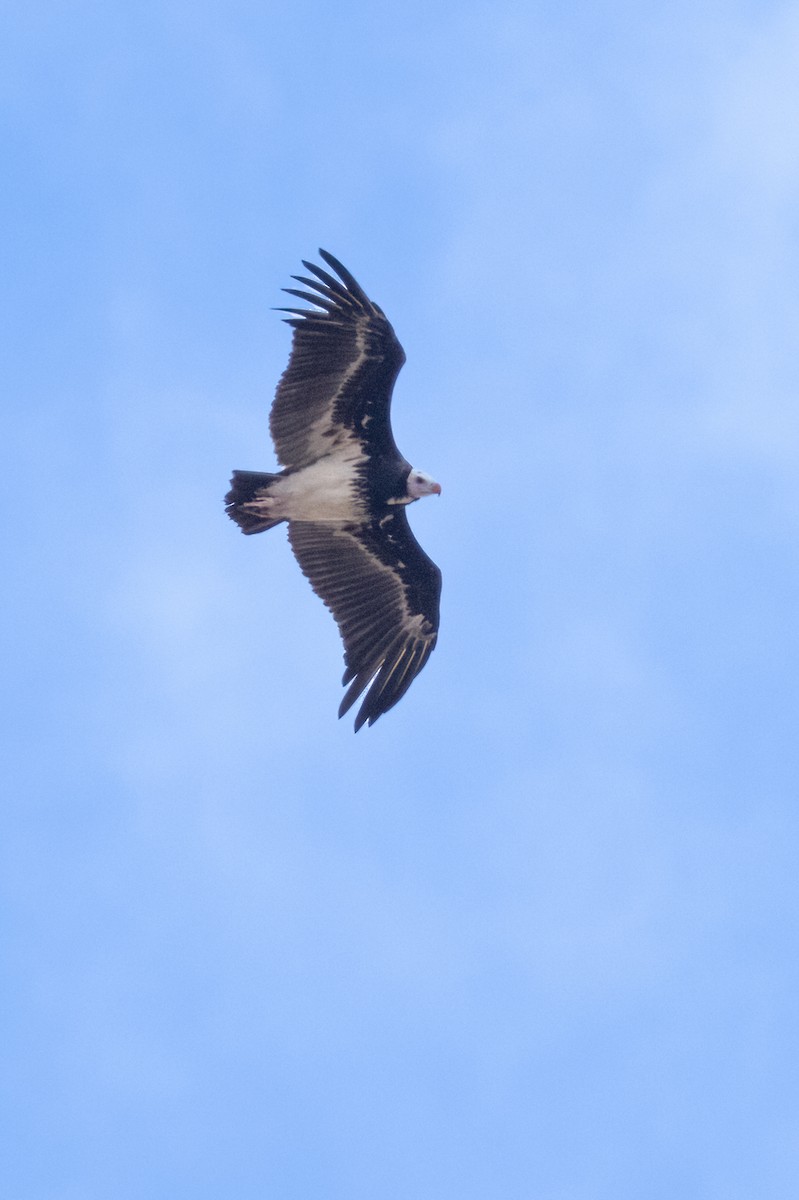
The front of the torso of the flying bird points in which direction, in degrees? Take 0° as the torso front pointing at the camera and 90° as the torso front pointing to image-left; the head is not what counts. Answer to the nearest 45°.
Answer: approximately 270°
